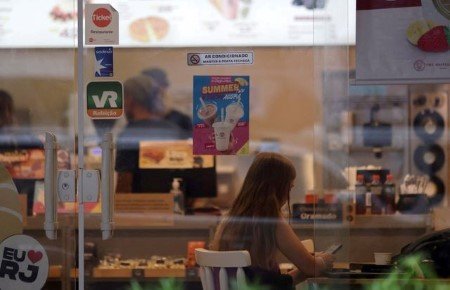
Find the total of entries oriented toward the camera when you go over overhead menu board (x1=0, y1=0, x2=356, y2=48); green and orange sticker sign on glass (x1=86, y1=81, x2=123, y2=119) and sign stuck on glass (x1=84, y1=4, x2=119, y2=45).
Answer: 3

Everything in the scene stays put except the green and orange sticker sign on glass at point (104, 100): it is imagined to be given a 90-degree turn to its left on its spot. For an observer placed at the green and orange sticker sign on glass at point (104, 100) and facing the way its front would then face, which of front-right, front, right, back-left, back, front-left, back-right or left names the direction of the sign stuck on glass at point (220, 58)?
front

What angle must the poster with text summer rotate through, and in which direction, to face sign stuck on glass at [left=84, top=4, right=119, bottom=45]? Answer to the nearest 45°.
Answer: approximately 90° to its right

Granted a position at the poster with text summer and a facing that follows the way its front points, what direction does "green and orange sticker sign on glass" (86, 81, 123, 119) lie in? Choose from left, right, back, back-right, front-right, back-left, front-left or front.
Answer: right

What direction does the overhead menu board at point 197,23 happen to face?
toward the camera

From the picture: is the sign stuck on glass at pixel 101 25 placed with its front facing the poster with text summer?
no

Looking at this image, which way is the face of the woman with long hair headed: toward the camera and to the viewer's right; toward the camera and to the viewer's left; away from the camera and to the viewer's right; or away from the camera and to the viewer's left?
away from the camera and to the viewer's right

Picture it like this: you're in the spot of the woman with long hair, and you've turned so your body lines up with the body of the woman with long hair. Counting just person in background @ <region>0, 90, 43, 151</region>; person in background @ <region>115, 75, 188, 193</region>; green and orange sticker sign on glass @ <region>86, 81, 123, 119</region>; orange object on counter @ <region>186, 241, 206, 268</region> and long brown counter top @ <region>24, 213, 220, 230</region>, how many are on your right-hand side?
0

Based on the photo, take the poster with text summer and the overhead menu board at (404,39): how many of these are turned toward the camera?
2

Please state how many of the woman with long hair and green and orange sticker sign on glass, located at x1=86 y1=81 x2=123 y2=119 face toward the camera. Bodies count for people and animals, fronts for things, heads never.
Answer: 1

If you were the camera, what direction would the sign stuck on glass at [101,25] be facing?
facing the viewer

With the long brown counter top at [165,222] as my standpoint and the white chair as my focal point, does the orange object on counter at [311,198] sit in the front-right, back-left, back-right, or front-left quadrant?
front-left

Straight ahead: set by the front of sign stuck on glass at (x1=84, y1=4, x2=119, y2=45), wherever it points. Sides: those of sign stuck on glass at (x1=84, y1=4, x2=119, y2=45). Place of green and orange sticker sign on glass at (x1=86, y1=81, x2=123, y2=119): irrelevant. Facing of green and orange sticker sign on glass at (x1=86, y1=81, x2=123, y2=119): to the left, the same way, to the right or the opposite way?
the same way

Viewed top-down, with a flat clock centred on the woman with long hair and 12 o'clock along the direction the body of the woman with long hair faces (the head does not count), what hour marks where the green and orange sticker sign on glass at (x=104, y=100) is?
The green and orange sticker sign on glass is roughly at 7 o'clock from the woman with long hair.

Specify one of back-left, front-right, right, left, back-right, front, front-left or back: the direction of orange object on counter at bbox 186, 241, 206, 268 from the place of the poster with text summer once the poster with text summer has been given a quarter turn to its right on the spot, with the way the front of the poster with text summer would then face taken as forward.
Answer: right

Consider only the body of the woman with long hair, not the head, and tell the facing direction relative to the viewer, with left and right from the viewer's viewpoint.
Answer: facing away from the viewer and to the right of the viewer
